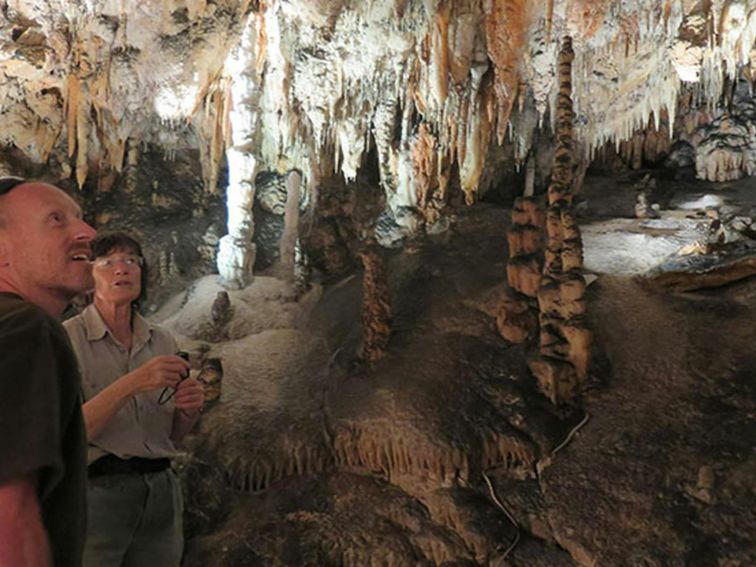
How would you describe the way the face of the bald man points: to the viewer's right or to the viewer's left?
to the viewer's right

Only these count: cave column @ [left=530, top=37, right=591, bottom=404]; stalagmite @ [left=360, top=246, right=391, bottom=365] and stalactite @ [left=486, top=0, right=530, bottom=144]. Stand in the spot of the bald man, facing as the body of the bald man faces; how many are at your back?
0

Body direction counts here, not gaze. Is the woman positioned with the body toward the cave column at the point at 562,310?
no

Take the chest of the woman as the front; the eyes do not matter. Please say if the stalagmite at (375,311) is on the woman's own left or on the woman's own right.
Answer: on the woman's own left

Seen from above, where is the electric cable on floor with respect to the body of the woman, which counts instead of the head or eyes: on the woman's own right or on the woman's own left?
on the woman's own left

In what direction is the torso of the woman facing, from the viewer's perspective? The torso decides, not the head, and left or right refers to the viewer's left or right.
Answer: facing the viewer and to the right of the viewer

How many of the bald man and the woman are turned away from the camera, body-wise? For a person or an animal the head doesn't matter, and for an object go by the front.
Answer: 0

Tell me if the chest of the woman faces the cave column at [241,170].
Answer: no

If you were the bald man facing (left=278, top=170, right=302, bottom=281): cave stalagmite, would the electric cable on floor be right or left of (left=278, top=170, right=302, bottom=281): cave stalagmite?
right

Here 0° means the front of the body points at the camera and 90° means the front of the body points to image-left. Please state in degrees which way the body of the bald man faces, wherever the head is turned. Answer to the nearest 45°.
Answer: approximately 270°

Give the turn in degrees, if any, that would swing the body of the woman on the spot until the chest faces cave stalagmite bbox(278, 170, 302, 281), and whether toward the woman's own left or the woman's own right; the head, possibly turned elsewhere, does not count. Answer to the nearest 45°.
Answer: approximately 135° to the woman's own left

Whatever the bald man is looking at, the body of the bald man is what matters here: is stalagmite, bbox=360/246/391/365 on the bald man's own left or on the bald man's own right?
on the bald man's own left

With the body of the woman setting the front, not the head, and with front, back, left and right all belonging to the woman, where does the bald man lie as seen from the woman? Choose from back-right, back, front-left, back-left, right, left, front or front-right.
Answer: front-right
